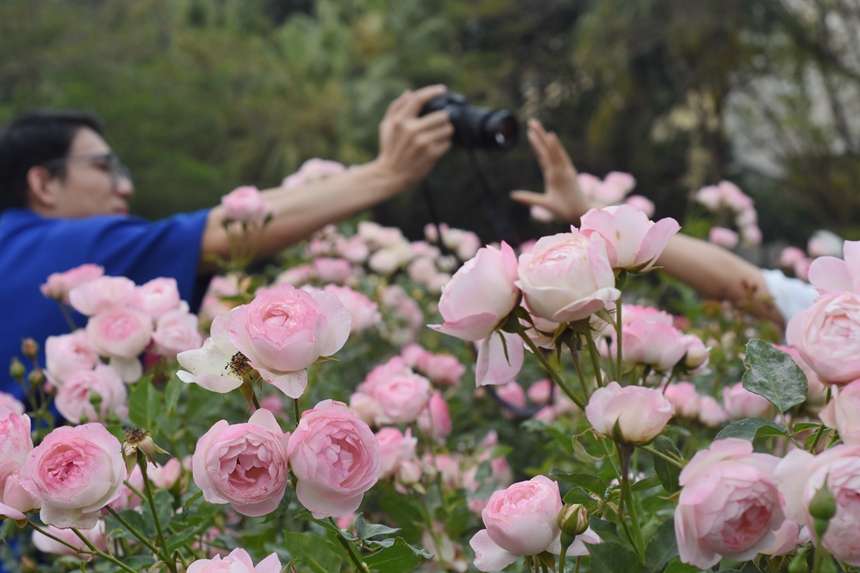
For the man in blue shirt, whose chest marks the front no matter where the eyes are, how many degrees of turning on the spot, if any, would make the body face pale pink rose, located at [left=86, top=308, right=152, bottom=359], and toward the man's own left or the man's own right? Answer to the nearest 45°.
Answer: approximately 90° to the man's own right

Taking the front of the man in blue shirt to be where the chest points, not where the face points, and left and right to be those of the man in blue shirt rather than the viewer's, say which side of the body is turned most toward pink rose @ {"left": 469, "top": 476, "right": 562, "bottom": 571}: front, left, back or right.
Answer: right

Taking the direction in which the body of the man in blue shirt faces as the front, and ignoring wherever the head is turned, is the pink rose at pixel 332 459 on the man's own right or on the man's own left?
on the man's own right

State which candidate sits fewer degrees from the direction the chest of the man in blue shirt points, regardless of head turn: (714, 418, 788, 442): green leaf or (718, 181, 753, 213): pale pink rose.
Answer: the pale pink rose

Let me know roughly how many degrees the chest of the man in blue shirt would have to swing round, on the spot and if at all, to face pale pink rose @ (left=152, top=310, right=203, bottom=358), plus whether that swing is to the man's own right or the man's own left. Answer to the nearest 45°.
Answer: approximately 90° to the man's own right

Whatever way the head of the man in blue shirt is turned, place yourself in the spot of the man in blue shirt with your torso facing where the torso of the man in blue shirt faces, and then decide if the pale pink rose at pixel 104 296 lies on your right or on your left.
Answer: on your right

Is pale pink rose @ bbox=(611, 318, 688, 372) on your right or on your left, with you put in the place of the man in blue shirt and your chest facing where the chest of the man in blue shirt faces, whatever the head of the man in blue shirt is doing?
on your right

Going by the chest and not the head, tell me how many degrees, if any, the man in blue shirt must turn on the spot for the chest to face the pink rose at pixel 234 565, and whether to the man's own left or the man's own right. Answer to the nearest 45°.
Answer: approximately 90° to the man's own right

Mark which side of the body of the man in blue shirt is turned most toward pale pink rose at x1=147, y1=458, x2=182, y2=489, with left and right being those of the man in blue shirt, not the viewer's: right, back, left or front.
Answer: right

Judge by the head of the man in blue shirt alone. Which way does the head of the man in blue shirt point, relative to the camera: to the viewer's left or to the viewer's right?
to the viewer's right

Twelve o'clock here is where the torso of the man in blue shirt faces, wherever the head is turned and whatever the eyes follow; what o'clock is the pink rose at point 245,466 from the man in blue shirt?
The pink rose is roughly at 3 o'clock from the man in blue shirt.

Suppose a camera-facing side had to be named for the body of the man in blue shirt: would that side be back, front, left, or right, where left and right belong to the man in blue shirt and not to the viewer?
right
